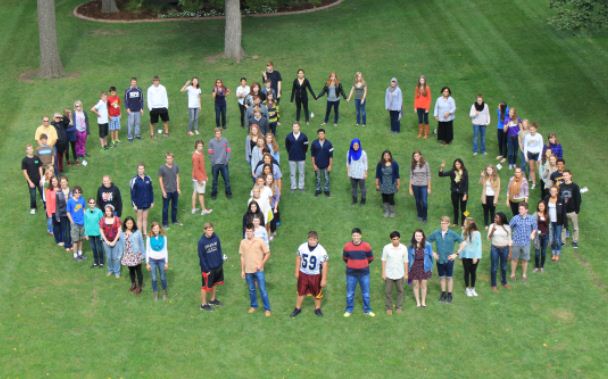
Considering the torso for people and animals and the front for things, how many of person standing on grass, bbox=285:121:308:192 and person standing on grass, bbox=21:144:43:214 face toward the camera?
2

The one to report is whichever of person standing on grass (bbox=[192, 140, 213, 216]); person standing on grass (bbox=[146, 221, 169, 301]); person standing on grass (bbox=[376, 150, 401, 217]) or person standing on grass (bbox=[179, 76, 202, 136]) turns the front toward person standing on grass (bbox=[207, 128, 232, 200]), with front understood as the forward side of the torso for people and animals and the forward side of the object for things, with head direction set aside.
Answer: person standing on grass (bbox=[179, 76, 202, 136])

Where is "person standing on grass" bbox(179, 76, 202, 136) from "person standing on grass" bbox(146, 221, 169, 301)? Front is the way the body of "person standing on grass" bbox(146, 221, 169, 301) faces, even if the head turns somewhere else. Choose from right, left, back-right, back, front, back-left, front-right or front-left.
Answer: back

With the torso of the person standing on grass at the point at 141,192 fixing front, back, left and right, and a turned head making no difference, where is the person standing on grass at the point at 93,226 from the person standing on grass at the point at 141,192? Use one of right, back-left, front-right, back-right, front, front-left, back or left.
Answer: front-right

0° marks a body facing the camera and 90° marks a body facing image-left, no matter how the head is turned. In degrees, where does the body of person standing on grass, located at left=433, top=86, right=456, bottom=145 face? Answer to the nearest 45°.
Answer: approximately 0°

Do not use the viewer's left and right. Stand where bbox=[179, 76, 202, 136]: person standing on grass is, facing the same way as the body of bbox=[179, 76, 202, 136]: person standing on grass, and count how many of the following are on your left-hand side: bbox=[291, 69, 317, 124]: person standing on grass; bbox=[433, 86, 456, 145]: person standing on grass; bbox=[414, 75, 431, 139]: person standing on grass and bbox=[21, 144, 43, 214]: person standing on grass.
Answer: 3

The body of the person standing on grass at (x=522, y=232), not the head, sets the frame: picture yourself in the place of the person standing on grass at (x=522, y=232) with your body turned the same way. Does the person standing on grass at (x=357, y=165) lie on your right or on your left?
on your right

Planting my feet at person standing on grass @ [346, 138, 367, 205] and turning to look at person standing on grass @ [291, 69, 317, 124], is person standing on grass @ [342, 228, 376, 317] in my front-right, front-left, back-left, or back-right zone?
back-left
